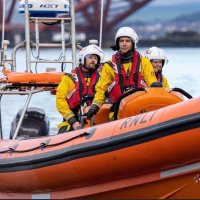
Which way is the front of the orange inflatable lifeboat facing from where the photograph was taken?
facing the viewer and to the right of the viewer
